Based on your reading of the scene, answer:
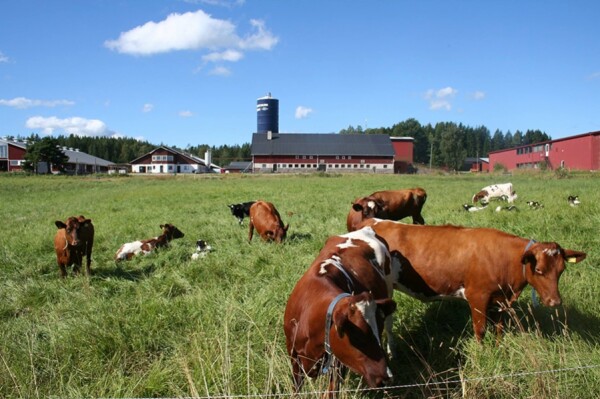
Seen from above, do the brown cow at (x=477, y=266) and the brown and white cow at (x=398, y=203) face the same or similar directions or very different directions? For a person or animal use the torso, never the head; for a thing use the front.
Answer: very different directions

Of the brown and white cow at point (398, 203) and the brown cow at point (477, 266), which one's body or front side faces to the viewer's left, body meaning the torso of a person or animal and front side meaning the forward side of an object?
the brown and white cow

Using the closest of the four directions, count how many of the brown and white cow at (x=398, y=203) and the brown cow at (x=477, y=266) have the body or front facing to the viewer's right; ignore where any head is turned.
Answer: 1

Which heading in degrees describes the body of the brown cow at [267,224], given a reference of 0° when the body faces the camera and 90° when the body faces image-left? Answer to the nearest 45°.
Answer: approximately 315°

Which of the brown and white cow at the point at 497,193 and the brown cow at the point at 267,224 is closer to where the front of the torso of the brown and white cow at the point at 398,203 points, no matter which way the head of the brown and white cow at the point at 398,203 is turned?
the brown cow

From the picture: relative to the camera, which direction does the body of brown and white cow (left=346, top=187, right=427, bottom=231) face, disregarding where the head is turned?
to the viewer's left

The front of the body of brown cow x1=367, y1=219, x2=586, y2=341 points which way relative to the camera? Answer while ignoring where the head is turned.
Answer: to the viewer's right

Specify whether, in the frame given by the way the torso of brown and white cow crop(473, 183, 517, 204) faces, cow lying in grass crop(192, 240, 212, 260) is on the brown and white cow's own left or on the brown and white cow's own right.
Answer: on the brown and white cow's own left

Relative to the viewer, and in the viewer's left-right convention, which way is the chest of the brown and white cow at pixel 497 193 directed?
facing to the left of the viewer

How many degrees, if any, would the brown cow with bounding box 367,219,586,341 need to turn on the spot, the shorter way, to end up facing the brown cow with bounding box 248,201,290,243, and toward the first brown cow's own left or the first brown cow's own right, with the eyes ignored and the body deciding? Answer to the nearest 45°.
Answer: approximately 135° to the first brown cow's own left
